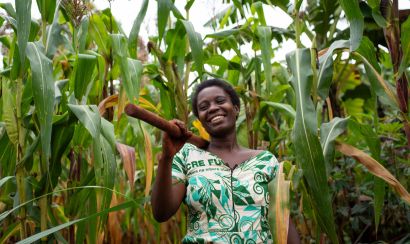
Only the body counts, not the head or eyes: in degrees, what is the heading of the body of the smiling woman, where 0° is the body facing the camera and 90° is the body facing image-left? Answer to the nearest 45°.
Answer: approximately 0°
